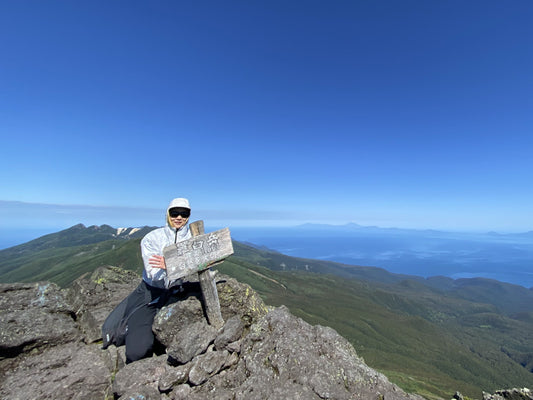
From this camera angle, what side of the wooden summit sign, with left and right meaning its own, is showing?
front

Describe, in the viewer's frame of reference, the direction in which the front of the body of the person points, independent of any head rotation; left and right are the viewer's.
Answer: facing the viewer and to the right of the viewer

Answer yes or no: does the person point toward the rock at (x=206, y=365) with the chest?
yes

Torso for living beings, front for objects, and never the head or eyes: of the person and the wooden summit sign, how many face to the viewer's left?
0

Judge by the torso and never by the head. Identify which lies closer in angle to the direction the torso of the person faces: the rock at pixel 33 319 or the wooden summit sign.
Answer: the wooden summit sign

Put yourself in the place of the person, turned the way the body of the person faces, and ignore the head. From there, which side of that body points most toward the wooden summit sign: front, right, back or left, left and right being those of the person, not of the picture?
front

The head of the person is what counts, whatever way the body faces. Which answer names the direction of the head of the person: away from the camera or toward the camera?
toward the camera
